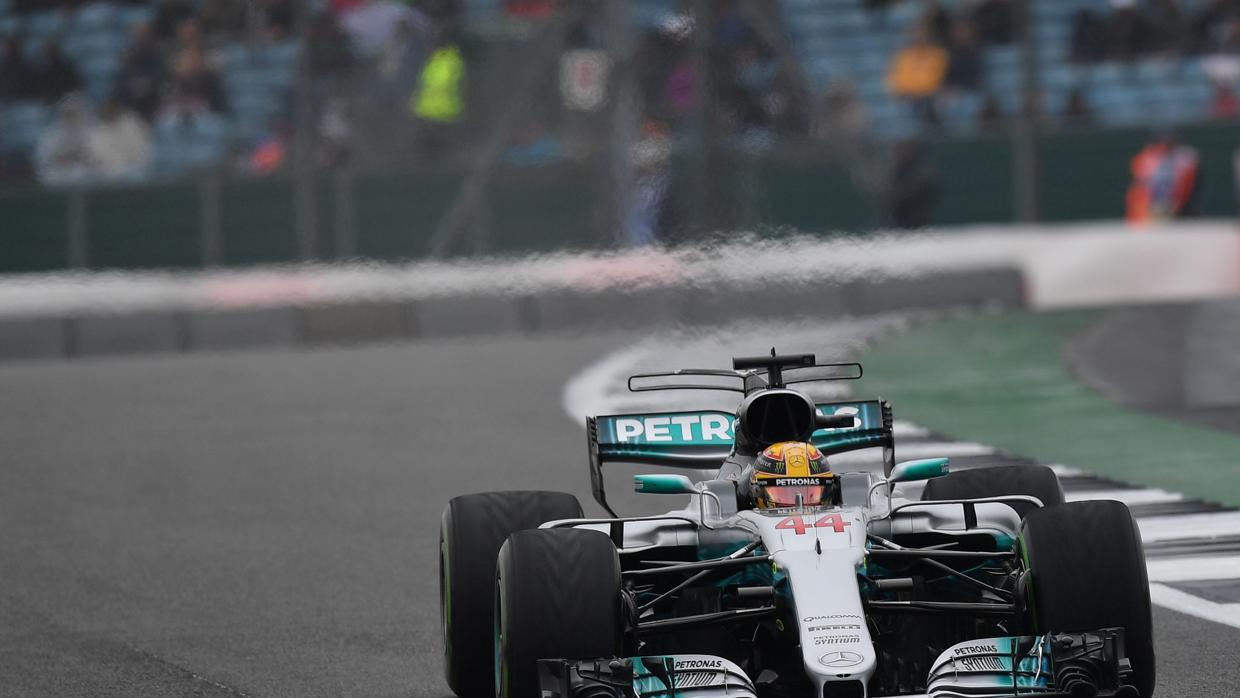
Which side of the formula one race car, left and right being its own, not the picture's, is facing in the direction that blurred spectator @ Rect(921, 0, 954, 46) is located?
back

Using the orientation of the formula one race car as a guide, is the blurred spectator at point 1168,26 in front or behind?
behind

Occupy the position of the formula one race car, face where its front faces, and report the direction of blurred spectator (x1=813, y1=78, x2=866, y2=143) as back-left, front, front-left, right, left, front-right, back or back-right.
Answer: back

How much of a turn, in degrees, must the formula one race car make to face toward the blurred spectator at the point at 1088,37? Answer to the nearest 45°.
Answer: approximately 180°

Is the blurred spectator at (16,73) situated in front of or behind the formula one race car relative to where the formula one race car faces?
behind

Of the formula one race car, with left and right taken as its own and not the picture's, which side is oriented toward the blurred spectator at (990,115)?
back

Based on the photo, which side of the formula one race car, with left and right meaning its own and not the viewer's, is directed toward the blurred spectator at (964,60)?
back

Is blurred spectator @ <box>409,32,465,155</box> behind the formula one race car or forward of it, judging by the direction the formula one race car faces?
behind

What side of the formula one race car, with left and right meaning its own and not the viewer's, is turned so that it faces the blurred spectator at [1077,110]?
back

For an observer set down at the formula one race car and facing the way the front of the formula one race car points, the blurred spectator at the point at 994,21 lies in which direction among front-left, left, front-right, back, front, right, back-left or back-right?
back

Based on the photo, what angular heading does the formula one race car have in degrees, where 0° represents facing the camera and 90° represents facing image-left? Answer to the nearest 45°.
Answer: approximately 0°

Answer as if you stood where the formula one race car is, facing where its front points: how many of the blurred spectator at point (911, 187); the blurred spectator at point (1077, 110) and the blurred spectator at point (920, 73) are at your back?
3

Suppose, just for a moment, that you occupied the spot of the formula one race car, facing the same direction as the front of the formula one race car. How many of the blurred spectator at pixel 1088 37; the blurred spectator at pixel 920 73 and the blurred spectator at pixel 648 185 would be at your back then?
3

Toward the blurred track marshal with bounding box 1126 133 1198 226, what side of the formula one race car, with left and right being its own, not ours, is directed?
back
